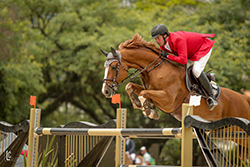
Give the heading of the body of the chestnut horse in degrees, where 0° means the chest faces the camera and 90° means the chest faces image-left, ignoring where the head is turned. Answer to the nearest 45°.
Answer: approximately 90°
